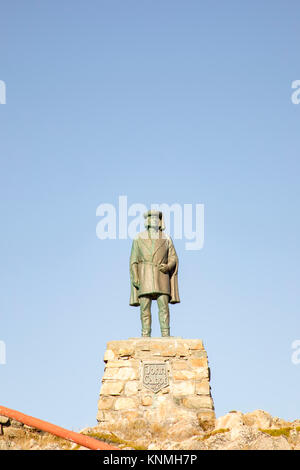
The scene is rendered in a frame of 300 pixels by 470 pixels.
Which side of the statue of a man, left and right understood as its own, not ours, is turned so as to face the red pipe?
front

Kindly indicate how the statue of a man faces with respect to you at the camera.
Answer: facing the viewer
